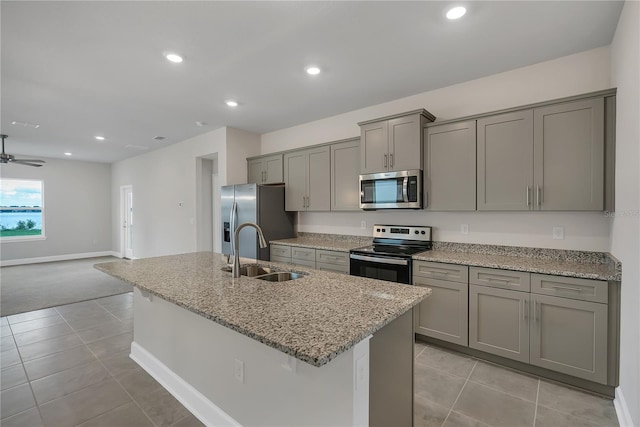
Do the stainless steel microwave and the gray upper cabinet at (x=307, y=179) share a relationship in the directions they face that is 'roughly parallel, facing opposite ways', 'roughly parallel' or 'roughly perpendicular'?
roughly parallel

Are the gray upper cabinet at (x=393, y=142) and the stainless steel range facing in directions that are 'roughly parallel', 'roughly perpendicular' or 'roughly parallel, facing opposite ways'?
roughly parallel

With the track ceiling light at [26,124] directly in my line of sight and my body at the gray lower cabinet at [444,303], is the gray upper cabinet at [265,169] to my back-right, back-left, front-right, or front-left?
front-right

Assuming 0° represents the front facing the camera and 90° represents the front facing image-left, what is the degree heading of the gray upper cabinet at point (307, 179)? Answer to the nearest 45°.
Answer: approximately 45°

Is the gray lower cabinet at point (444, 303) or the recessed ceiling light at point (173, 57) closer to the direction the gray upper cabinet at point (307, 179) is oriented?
the recessed ceiling light

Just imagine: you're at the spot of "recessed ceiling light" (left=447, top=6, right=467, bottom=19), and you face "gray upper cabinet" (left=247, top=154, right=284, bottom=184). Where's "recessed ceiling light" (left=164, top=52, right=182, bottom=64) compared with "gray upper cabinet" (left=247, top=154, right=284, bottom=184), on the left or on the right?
left

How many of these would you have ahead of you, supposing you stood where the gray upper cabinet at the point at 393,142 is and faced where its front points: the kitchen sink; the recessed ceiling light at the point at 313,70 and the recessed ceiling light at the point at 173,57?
3

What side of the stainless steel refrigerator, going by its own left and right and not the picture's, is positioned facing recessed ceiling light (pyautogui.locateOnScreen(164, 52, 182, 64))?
front

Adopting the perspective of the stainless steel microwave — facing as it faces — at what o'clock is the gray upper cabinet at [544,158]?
The gray upper cabinet is roughly at 8 o'clock from the stainless steel microwave.

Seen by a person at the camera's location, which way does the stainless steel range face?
facing the viewer and to the left of the viewer

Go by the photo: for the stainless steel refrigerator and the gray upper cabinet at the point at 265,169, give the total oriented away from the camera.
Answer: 0

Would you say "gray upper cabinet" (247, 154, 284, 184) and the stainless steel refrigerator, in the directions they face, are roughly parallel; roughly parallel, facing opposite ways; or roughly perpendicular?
roughly parallel

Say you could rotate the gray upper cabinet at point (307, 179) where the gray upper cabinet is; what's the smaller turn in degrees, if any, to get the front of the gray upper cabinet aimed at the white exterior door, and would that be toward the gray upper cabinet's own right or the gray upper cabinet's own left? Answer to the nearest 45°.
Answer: approximately 90° to the gray upper cabinet's own right

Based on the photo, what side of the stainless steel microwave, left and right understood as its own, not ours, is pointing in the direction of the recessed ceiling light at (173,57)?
front

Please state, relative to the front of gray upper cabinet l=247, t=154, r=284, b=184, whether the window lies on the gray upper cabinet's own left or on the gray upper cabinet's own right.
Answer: on the gray upper cabinet's own right

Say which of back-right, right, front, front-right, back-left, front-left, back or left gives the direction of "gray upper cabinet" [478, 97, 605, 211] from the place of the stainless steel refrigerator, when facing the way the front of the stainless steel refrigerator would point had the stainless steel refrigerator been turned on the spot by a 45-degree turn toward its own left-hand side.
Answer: front-left

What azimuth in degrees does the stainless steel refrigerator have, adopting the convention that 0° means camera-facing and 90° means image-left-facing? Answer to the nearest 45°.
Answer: approximately 45°

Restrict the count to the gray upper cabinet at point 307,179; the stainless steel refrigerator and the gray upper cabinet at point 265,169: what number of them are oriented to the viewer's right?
0
